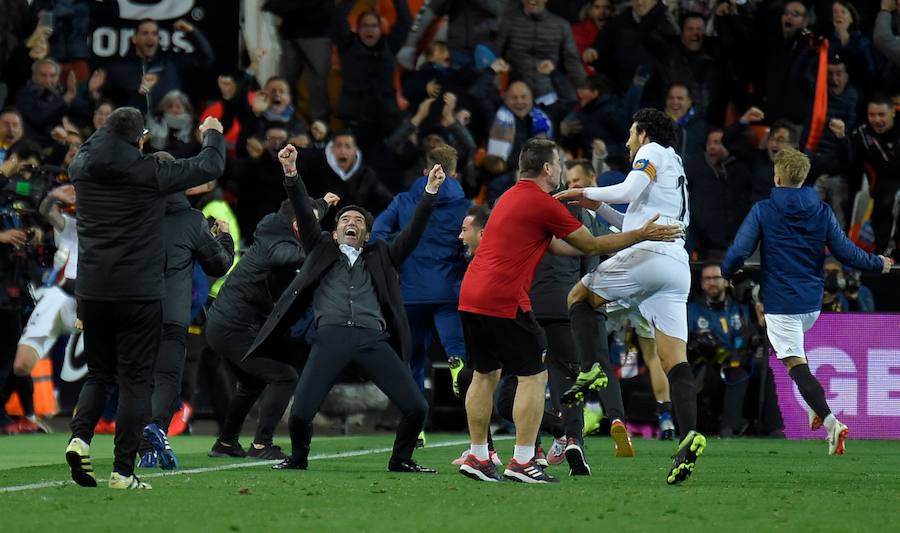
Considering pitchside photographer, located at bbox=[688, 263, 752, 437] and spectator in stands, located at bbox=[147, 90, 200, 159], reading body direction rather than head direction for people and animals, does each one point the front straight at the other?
no

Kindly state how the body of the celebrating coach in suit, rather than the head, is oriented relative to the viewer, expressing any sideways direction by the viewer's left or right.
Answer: facing the viewer

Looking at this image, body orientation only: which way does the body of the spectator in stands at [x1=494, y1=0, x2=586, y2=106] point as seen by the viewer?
toward the camera

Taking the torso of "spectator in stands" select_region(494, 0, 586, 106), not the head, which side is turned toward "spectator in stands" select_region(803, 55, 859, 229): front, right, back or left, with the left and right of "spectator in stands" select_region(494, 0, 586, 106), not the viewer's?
left

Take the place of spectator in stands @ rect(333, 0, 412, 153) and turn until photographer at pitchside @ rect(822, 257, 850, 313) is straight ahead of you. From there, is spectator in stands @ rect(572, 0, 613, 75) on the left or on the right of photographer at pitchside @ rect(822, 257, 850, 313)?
left

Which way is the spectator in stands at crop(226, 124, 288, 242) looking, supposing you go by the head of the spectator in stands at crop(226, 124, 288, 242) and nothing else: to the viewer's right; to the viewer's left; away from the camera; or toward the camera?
toward the camera

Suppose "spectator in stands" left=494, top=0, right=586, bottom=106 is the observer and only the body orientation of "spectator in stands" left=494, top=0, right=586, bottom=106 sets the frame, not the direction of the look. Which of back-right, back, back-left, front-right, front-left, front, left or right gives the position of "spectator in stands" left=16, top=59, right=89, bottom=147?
right

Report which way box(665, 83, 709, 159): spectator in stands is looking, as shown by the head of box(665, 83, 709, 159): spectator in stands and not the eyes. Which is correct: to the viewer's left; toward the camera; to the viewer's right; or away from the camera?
toward the camera

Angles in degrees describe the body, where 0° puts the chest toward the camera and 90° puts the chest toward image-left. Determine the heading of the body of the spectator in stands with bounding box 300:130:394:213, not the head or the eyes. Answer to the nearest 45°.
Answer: approximately 0°

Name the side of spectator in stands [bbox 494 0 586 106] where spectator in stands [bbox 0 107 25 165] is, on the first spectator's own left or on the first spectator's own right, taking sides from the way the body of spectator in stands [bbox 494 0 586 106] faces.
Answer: on the first spectator's own right

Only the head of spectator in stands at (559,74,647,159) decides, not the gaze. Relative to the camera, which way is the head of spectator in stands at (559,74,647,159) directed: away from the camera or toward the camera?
toward the camera

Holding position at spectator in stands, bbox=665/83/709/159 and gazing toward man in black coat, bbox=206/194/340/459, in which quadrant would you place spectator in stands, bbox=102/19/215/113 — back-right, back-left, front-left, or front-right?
front-right

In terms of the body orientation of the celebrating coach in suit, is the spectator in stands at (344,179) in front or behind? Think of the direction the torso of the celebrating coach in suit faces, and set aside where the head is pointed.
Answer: behind

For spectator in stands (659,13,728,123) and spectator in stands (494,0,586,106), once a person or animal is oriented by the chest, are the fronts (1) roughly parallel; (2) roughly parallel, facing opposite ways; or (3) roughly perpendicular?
roughly parallel

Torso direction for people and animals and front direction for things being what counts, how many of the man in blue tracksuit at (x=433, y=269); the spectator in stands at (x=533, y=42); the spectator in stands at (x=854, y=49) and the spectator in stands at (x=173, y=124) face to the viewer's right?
0

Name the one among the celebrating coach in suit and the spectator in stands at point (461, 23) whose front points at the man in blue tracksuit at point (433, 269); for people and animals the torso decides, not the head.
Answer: the spectator in stands

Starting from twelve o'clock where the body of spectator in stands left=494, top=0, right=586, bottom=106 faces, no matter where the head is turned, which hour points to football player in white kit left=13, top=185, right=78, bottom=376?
The football player in white kit is roughly at 2 o'clock from the spectator in stands.

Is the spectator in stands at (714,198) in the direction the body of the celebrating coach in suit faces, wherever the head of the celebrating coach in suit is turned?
no

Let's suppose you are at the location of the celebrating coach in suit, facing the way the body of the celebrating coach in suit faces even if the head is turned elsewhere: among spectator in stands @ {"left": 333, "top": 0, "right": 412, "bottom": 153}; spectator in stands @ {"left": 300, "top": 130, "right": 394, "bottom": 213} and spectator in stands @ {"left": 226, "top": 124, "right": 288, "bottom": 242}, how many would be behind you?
3
